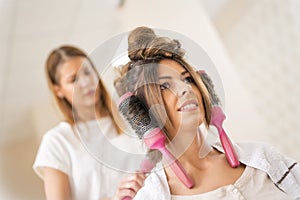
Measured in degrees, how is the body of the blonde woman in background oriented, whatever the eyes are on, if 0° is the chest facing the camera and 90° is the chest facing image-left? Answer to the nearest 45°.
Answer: approximately 315°

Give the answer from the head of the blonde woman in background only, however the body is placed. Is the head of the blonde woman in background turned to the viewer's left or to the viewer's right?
to the viewer's right
